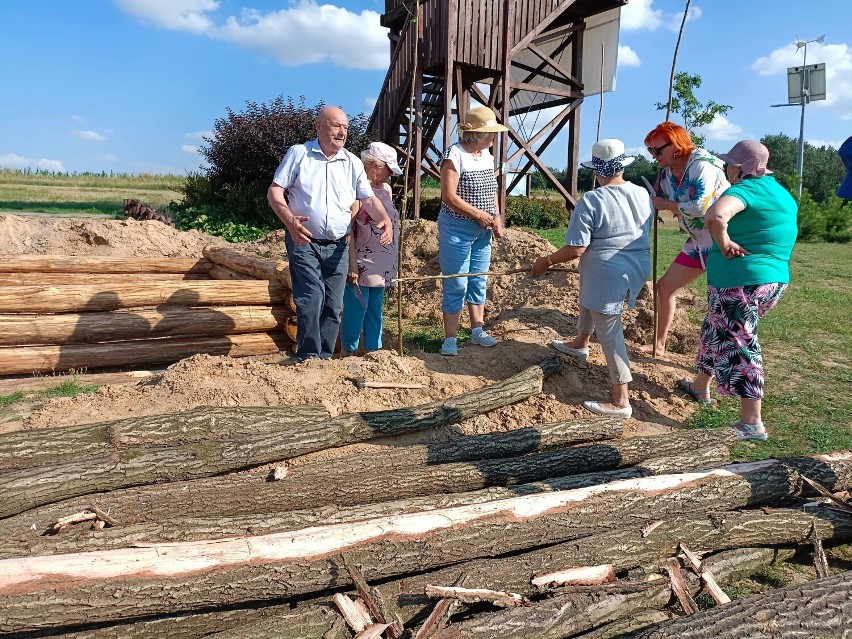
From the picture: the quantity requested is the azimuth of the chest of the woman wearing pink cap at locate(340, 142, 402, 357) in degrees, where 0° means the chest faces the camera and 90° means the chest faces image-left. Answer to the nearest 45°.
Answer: approximately 315°

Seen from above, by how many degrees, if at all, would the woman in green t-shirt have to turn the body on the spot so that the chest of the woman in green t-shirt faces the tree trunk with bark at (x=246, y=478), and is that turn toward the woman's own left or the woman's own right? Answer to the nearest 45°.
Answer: approximately 90° to the woman's own left

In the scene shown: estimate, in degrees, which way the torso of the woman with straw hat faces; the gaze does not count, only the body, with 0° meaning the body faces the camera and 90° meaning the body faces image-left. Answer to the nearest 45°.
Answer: approximately 315°

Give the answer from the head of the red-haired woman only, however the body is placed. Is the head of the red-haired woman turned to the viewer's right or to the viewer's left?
to the viewer's left

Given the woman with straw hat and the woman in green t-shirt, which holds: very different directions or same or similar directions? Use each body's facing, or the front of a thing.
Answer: very different directions

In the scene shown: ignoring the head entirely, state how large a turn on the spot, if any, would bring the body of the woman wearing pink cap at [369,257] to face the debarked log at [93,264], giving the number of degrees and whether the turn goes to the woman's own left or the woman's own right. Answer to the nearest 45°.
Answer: approximately 180°

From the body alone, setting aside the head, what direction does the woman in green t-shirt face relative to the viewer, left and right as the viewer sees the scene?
facing away from the viewer and to the left of the viewer
